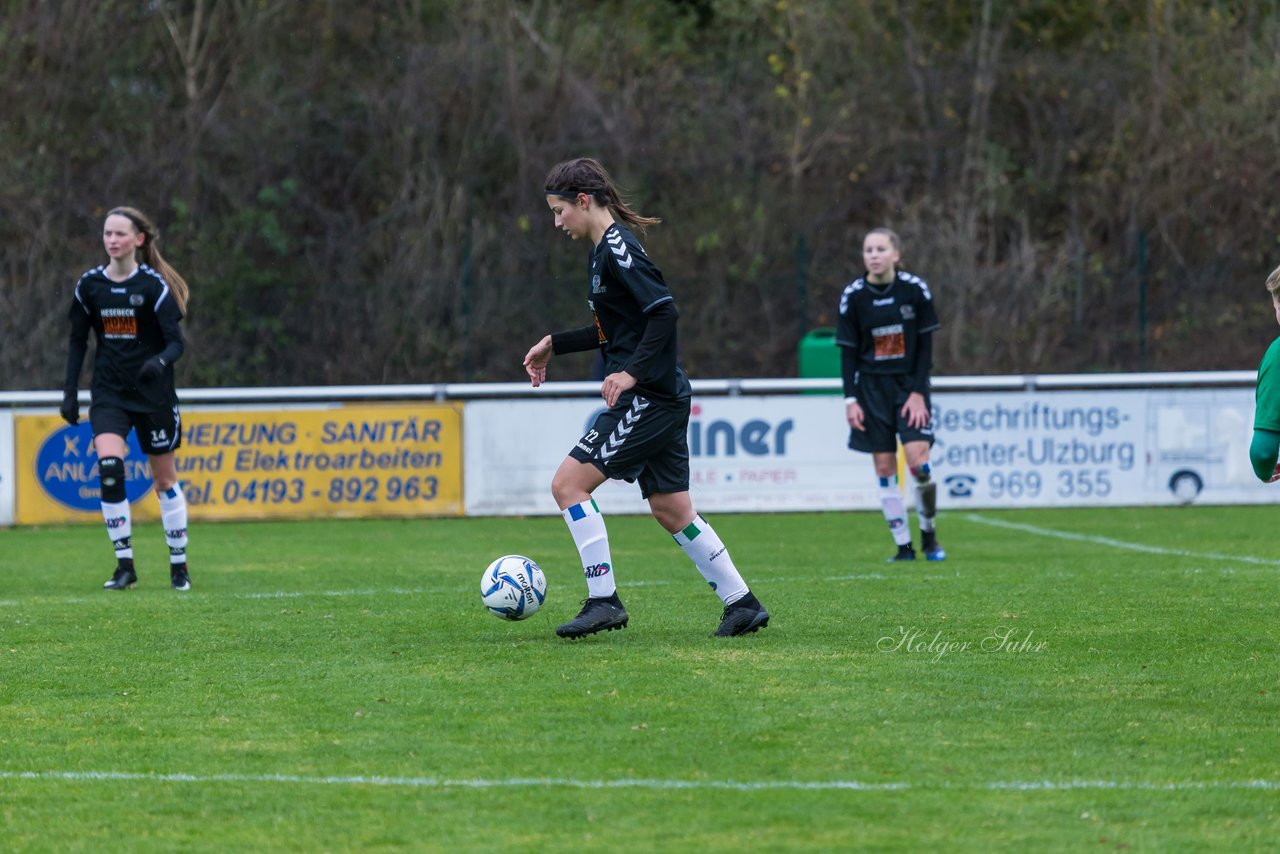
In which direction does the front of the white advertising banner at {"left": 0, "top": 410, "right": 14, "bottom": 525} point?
toward the camera

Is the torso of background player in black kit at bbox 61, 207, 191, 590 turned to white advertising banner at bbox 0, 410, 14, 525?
no

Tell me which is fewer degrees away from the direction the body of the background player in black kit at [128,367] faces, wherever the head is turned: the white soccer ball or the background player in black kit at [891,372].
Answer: the white soccer ball

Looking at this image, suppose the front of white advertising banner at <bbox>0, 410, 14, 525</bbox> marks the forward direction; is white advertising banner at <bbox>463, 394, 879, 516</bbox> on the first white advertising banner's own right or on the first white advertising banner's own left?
on the first white advertising banner's own left

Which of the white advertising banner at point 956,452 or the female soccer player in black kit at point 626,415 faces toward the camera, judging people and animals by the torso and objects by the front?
the white advertising banner

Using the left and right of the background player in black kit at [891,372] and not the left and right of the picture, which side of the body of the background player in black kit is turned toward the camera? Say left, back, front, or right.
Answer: front

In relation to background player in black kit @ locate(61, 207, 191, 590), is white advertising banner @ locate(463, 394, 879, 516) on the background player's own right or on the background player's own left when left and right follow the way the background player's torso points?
on the background player's own left

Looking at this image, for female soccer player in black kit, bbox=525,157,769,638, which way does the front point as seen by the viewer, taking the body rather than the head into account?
to the viewer's left

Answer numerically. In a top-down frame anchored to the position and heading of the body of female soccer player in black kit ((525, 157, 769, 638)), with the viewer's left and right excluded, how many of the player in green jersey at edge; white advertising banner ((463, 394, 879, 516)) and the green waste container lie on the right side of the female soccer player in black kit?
2

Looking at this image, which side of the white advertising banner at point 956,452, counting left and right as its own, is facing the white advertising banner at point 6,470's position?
right

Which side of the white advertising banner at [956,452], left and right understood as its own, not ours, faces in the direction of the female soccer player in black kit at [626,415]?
front

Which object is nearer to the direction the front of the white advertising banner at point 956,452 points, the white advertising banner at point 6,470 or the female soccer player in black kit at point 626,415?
the female soccer player in black kit

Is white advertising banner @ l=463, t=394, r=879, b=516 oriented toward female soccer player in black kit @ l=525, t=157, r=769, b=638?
yes

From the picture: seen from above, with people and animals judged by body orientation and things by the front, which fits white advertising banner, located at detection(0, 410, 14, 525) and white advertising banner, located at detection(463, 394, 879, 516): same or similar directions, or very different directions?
same or similar directions

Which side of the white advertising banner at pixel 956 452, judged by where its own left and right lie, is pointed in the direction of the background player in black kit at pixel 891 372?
front

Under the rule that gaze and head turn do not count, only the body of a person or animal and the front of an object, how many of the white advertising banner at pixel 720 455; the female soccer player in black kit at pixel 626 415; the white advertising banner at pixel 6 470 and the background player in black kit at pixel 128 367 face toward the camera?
3

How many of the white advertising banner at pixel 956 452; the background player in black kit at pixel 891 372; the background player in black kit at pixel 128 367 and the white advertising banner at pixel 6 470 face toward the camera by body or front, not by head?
4
